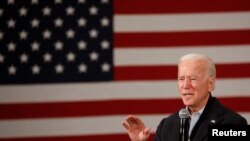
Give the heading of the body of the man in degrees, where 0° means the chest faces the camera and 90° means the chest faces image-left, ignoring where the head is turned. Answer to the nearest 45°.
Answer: approximately 45°

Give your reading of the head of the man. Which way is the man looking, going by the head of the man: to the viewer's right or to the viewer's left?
to the viewer's left

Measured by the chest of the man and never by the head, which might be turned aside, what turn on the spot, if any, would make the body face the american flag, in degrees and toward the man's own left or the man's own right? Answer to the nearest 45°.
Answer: approximately 90° to the man's own right
